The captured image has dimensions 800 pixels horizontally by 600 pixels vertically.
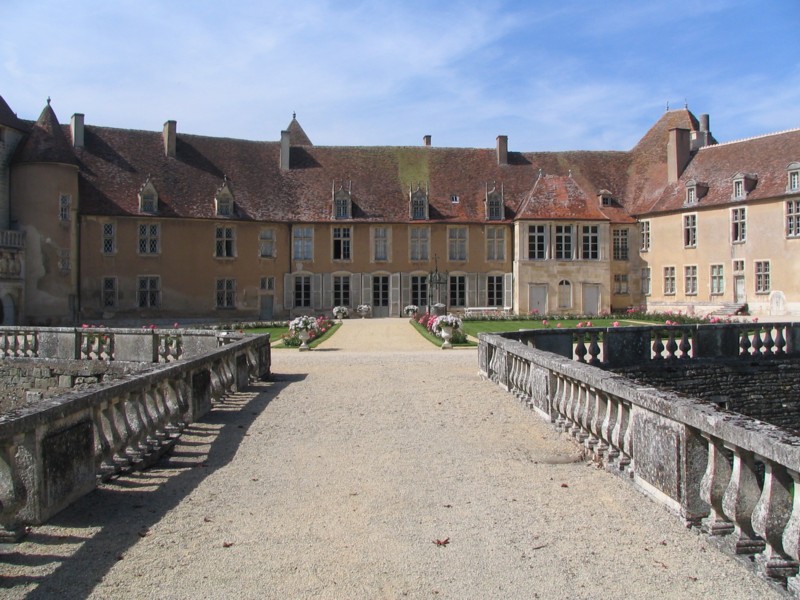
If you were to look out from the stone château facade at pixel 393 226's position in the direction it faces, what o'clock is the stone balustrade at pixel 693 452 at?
The stone balustrade is roughly at 12 o'clock from the stone château facade.

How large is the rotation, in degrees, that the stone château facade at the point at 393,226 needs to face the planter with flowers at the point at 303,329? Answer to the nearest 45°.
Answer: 0° — it already faces it

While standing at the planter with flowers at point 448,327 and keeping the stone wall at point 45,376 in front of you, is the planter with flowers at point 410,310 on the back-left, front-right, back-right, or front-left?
back-right

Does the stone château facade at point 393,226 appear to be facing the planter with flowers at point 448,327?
yes

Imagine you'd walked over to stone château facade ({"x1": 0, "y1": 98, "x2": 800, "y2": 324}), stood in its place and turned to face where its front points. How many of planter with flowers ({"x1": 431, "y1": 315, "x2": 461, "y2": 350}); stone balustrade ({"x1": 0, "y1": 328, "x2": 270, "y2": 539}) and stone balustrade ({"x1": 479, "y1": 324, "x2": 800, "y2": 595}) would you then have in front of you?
3

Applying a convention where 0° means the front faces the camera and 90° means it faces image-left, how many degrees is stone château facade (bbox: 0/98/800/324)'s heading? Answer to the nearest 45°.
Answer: approximately 0°

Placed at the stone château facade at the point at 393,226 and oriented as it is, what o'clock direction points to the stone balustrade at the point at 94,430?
The stone balustrade is roughly at 12 o'clock from the stone château facade.
